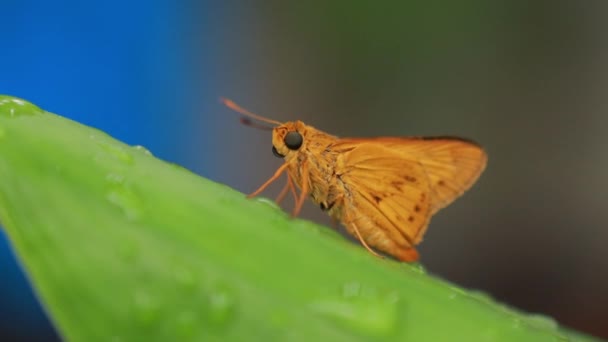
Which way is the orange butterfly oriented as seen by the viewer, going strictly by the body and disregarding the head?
to the viewer's left
